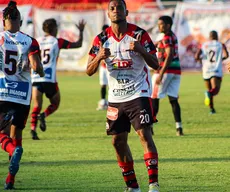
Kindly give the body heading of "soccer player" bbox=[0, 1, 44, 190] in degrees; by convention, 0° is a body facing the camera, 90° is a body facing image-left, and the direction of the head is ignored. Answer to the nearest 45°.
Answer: approximately 180°

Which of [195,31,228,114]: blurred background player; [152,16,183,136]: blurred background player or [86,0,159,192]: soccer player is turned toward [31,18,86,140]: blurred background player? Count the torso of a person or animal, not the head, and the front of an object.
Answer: [152,16,183,136]: blurred background player

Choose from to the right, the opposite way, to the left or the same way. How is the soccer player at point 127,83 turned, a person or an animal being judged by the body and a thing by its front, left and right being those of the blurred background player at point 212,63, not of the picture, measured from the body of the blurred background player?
the opposite way

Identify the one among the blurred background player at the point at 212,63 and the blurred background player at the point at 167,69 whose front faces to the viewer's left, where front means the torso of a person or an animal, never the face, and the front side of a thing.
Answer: the blurred background player at the point at 167,69

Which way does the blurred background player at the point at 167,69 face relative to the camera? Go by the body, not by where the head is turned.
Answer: to the viewer's left

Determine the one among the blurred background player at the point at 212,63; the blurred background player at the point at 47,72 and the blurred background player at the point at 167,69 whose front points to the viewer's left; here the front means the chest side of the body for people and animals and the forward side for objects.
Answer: the blurred background player at the point at 167,69

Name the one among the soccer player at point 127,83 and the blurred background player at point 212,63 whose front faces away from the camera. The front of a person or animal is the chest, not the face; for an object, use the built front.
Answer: the blurred background player

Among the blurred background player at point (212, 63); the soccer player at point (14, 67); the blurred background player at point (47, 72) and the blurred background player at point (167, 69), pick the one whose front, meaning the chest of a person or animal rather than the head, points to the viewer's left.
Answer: the blurred background player at point (167, 69)
